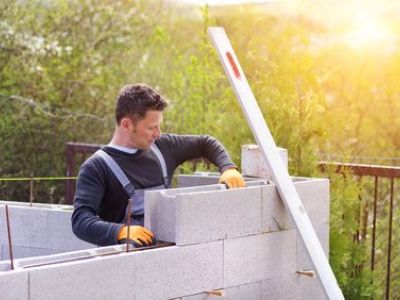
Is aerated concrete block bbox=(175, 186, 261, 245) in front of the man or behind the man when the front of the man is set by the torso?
in front

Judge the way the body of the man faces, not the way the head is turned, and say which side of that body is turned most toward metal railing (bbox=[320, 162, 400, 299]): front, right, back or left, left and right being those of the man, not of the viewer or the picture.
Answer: left

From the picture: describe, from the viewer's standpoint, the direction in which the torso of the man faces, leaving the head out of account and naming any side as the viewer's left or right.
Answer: facing the viewer and to the right of the viewer

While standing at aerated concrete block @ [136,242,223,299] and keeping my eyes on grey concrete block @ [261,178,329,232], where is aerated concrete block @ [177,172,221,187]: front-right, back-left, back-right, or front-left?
front-left

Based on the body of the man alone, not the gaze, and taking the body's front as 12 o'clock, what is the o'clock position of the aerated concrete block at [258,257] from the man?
The aerated concrete block is roughly at 11 o'clock from the man.
